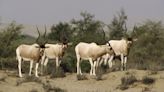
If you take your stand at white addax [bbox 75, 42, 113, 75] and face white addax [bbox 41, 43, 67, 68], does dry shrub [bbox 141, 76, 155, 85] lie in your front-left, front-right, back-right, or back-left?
back-left

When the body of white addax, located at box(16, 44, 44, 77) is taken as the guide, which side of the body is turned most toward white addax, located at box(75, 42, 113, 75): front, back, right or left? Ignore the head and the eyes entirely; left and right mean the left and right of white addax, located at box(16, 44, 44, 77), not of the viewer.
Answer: front

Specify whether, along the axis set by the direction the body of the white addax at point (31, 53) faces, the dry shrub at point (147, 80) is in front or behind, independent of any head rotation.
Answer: in front

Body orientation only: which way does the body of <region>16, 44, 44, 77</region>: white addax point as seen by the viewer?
to the viewer's right
